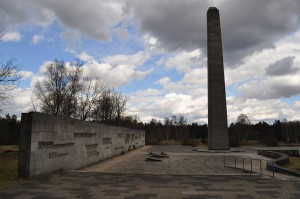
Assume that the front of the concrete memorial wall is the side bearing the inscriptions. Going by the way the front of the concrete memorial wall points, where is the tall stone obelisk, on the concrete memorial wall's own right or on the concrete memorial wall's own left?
on the concrete memorial wall's own left

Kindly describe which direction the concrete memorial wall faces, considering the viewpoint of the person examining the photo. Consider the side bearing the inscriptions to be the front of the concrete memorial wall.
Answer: facing the viewer and to the right of the viewer
